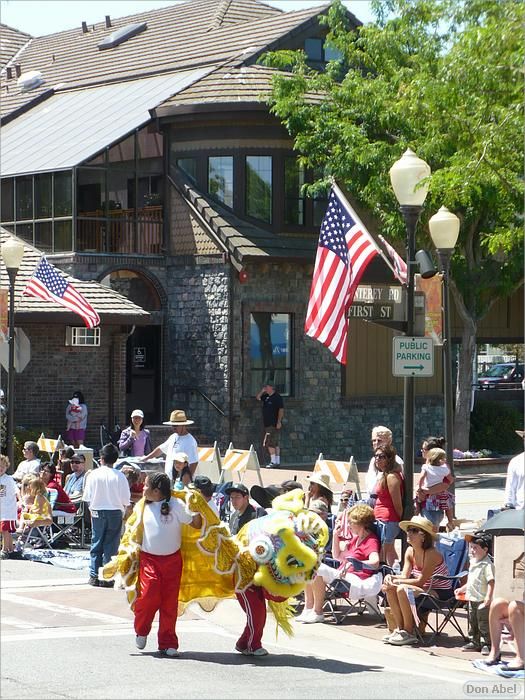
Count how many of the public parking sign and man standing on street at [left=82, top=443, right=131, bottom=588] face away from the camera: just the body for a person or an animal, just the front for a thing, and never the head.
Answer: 1

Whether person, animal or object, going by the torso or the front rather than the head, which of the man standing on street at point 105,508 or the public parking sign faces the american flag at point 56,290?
the man standing on street

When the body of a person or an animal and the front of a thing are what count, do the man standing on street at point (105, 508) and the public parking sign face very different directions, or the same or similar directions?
very different directions

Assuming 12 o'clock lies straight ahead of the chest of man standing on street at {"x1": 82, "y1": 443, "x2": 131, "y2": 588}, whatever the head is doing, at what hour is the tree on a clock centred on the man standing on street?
The tree is roughly at 1 o'clock from the man standing on street.

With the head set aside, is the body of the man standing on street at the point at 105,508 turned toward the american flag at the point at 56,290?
yes

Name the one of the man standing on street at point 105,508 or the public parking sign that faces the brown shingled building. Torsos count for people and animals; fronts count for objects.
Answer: the man standing on street

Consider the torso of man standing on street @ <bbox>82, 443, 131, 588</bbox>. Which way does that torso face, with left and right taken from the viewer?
facing away from the viewer

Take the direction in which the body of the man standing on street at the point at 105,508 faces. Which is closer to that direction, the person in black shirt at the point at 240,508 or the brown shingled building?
the brown shingled building

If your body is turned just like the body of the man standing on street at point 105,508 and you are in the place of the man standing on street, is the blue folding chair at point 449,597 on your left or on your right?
on your right

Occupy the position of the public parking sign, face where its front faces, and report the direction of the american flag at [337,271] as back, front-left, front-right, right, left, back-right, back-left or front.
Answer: back-right

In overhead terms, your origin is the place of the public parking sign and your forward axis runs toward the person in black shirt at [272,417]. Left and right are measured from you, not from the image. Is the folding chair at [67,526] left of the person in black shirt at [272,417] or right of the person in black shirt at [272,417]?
left

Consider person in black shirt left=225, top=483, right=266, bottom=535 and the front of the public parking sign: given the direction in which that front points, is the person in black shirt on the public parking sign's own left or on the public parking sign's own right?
on the public parking sign's own right

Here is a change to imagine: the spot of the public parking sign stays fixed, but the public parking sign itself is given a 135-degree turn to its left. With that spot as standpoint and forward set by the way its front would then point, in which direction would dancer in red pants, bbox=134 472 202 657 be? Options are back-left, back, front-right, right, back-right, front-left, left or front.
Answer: back
